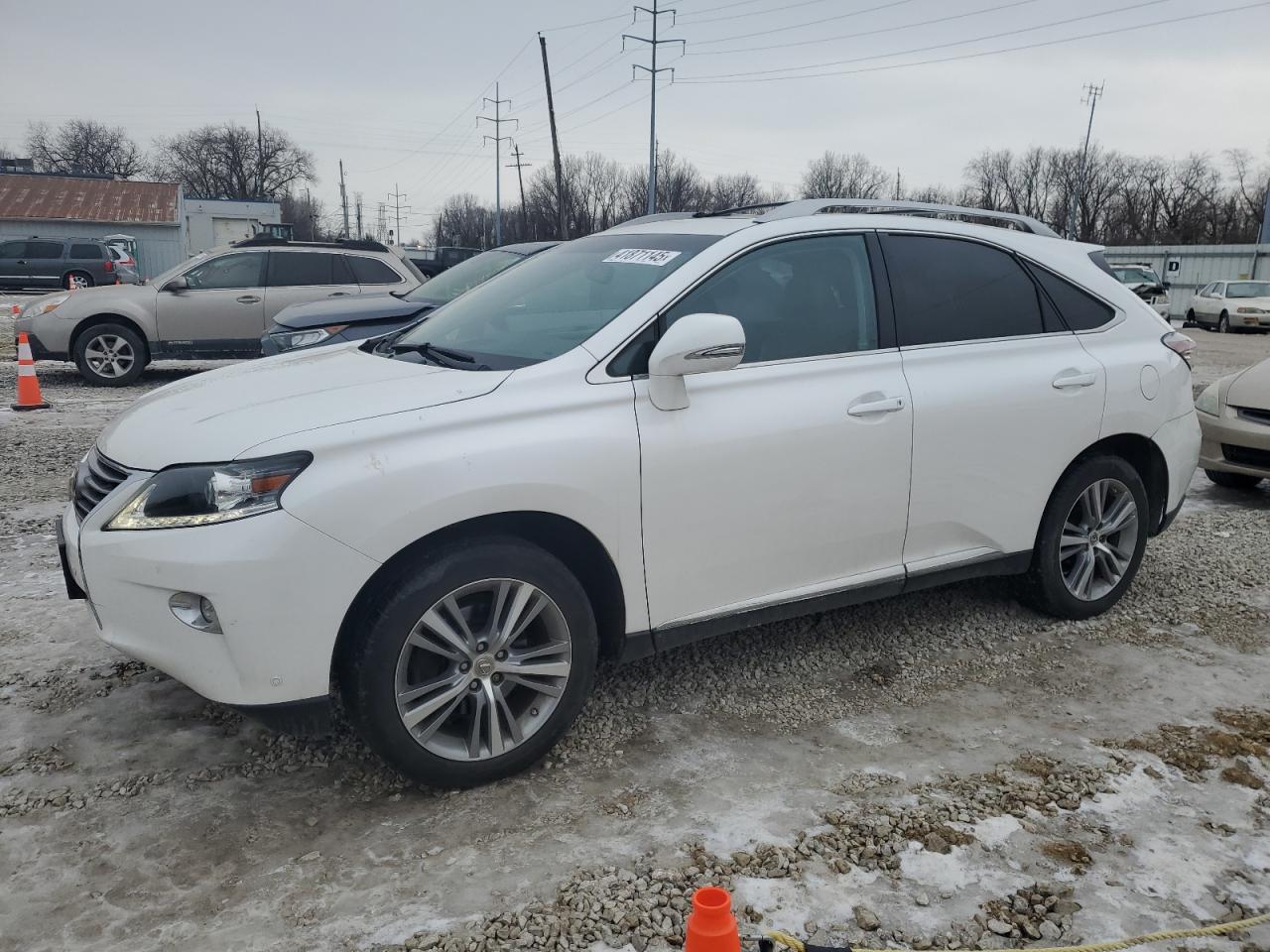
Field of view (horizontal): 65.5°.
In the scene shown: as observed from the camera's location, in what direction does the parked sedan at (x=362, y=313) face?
facing the viewer and to the left of the viewer

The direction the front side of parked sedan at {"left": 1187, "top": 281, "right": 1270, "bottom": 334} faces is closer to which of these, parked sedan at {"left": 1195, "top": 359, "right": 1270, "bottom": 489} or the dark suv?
the parked sedan

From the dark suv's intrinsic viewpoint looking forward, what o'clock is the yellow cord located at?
The yellow cord is roughly at 9 o'clock from the dark suv.

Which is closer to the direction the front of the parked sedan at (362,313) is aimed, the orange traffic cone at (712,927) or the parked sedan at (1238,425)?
the orange traffic cone

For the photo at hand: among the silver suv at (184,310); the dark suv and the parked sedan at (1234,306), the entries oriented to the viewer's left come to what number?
2

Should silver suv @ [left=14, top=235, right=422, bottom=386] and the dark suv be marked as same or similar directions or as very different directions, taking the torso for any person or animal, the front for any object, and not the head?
same or similar directions

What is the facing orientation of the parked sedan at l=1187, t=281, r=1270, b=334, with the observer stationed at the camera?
facing the viewer and to the right of the viewer

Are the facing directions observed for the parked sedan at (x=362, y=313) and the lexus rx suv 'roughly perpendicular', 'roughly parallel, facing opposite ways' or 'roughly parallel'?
roughly parallel

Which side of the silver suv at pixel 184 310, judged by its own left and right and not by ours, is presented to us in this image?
left

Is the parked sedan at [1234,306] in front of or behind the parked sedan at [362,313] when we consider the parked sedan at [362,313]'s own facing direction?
behind

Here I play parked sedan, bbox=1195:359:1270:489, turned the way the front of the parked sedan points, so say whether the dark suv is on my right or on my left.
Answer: on my right

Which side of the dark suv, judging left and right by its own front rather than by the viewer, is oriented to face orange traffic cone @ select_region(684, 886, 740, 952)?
left

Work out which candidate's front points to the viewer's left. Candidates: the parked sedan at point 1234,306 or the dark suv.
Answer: the dark suv

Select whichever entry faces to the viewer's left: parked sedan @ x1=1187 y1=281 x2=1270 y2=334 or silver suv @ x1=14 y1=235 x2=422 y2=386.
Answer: the silver suv

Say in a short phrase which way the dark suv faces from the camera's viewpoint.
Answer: facing to the left of the viewer

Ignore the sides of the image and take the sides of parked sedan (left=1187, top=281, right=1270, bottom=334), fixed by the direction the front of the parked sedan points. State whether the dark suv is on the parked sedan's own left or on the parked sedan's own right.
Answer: on the parked sedan's own right

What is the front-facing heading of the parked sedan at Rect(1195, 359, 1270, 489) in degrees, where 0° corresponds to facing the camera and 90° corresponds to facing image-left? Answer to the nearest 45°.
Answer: approximately 45°
